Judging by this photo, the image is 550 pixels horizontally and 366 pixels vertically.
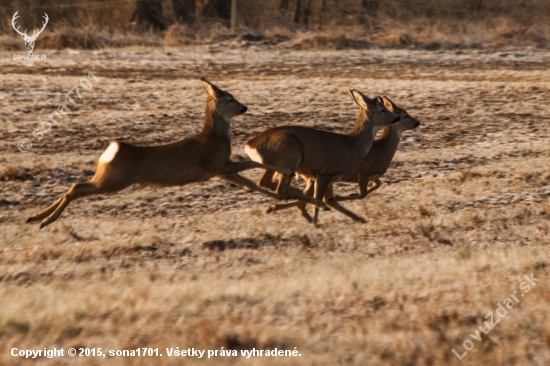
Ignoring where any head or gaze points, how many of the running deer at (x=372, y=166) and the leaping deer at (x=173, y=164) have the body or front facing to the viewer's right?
2

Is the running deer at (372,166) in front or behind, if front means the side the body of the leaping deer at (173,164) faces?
in front

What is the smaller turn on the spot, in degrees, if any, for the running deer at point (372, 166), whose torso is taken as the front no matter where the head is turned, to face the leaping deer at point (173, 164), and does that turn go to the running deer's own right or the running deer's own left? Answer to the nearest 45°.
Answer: approximately 135° to the running deer's own right

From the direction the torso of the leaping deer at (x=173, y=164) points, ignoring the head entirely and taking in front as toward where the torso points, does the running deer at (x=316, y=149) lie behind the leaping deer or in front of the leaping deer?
in front

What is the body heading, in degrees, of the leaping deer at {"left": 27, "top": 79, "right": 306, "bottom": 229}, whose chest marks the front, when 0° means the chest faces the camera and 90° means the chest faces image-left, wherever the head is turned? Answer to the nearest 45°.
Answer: approximately 270°

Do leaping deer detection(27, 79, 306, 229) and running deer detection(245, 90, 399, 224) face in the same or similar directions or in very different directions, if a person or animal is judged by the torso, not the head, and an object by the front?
same or similar directions

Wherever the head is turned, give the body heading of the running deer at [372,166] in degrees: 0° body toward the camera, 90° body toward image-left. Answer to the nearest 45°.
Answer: approximately 270°

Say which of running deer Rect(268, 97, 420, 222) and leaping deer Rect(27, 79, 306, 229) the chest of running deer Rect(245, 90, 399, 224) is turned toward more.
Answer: the running deer

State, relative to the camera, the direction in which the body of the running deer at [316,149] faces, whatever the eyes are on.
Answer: to the viewer's right

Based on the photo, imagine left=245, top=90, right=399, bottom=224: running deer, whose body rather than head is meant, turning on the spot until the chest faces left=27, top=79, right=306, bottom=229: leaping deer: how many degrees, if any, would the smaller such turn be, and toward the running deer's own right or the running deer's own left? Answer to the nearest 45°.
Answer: approximately 135° to the running deer's own right

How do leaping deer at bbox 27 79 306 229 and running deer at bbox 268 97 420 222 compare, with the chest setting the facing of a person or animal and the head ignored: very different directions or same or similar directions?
same or similar directions
